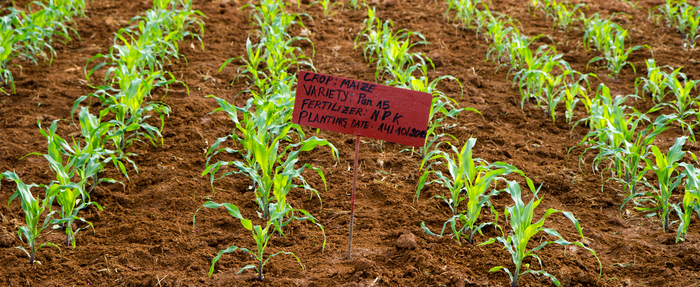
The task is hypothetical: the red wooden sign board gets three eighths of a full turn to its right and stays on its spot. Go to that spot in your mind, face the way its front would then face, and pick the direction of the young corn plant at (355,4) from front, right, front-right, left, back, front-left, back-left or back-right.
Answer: front-right

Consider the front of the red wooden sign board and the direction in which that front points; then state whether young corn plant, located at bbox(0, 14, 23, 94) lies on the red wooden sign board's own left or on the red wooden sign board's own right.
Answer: on the red wooden sign board's own right

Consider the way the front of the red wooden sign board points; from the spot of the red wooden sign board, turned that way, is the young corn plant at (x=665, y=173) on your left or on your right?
on your left

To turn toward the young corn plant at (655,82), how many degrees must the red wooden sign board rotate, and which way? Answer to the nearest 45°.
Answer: approximately 135° to its left

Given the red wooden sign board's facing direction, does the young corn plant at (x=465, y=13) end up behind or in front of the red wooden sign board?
behind

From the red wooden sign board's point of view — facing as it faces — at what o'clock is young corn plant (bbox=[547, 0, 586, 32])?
The young corn plant is roughly at 7 o'clock from the red wooden sign board.

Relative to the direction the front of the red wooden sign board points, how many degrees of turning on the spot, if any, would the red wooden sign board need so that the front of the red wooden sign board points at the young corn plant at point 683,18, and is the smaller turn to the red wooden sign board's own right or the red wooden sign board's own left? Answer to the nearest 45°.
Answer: approximately 135° to the red wooden sign board's own left

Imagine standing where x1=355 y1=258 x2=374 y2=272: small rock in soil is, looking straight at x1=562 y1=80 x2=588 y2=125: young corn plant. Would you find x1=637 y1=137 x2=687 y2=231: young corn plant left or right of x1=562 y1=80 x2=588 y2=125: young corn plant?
right

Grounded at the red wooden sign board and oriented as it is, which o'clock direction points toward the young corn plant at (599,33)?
The young corn plant is roughly at 7 o'clock from the red wooden sign board.

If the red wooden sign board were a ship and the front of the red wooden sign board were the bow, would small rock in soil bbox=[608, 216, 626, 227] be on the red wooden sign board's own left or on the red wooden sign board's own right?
on the red wooden sign board's own left

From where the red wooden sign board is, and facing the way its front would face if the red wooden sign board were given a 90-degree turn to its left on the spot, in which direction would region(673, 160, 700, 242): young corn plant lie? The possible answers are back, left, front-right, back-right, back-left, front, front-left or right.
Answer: front

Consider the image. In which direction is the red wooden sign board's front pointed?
toward the camera
